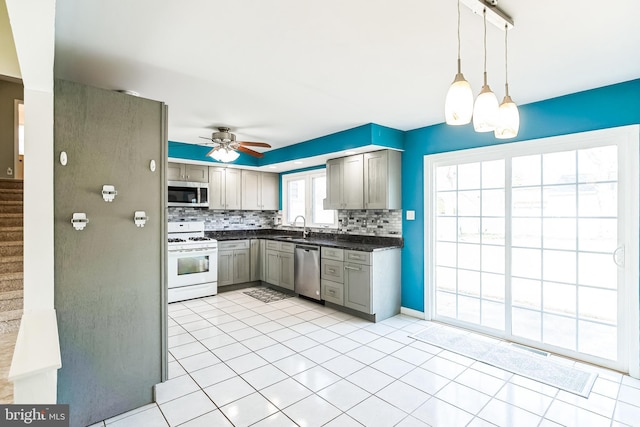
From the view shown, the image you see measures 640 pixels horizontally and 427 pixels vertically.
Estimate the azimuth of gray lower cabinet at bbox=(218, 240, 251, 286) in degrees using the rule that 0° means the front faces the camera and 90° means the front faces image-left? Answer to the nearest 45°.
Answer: approximately 315°

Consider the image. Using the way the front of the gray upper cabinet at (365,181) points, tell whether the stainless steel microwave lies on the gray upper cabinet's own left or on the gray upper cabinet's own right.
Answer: on the gray upper cabinet's own right

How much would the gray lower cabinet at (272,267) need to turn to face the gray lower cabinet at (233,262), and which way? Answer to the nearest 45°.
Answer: approximately 45° to its right

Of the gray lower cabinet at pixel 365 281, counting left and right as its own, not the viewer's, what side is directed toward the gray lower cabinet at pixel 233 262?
right

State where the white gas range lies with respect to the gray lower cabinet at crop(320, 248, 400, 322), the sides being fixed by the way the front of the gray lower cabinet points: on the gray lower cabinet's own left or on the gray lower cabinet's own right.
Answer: on the gray lower cabinet's own right
